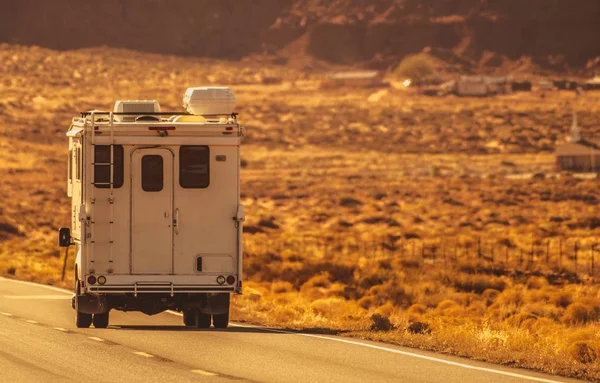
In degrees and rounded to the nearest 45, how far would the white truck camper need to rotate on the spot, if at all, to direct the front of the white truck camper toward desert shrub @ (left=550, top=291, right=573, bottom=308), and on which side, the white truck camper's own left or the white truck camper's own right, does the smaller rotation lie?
approximately 45° to the white truck camper's own right

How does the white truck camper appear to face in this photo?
away from the camera

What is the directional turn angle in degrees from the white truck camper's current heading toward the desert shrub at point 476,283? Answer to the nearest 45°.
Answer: approximately 45° to its right

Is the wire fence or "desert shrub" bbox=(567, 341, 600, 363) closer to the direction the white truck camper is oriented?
the wire fence
